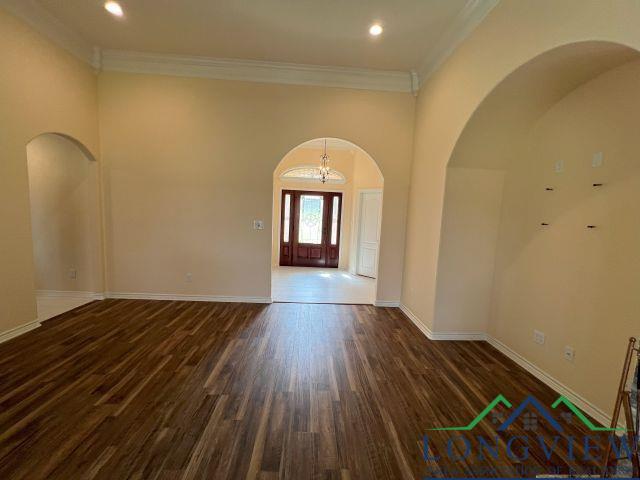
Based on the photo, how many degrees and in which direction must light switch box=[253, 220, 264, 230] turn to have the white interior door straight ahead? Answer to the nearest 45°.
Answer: approximately 135° to its left

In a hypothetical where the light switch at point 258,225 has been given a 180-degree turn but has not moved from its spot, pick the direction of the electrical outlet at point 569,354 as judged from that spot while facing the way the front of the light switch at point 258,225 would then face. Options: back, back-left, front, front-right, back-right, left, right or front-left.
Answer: back-right

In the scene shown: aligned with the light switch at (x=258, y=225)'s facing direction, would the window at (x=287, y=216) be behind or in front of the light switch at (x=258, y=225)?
behind

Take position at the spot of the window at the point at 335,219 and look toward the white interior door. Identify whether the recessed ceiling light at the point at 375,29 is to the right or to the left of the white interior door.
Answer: right

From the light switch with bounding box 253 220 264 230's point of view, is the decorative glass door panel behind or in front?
behind

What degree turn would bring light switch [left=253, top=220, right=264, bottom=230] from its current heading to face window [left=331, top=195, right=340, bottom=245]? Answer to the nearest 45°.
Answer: approximately 135° to its left

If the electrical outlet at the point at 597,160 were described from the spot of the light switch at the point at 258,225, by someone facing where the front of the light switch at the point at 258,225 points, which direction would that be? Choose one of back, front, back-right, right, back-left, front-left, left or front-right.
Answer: front-left

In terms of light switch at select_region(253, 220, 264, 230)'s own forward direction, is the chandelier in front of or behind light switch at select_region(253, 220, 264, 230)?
behind

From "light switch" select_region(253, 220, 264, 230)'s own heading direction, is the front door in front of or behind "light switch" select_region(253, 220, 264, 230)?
behind

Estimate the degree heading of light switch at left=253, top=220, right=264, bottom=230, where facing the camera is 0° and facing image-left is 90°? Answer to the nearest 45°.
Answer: approximately 0°
